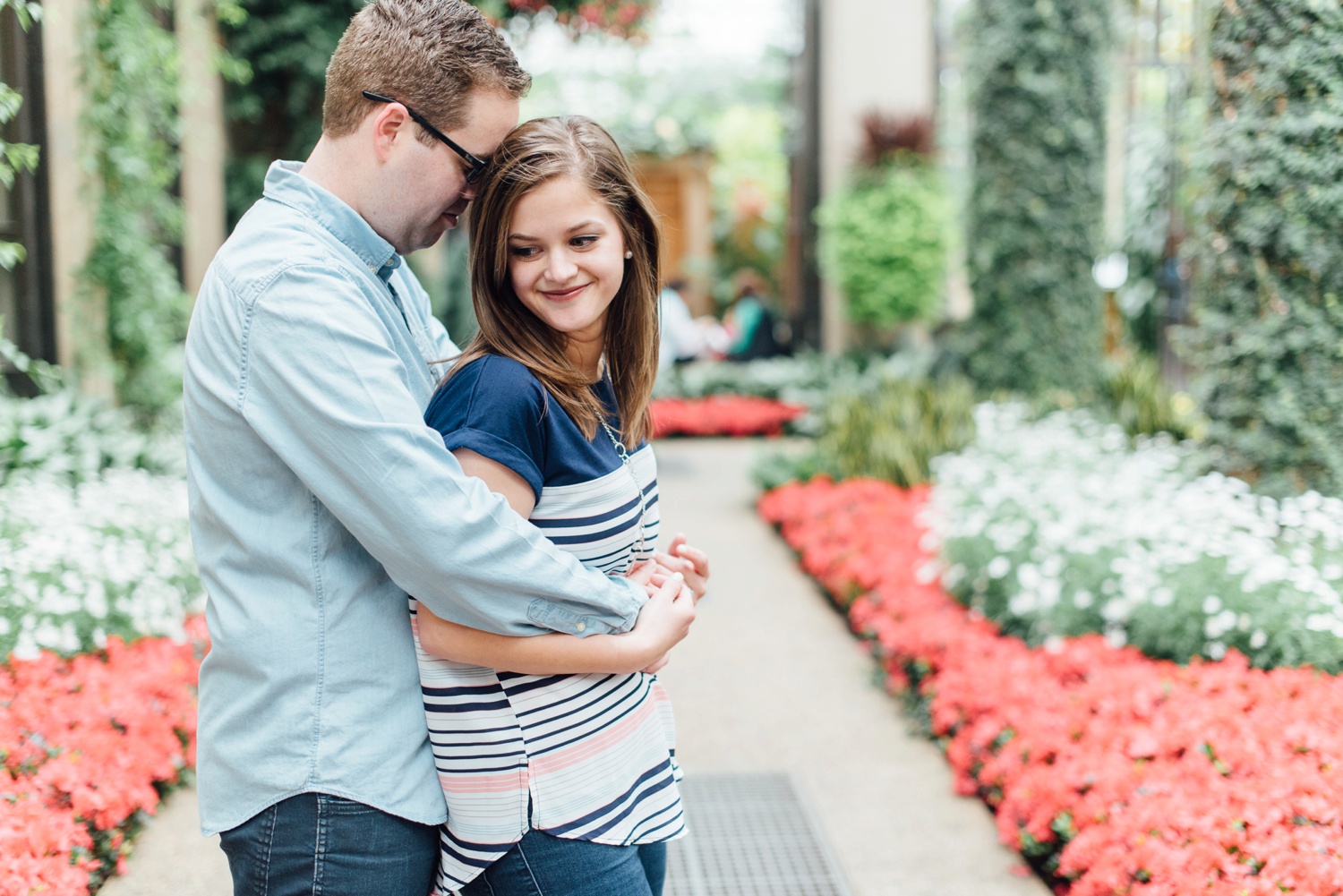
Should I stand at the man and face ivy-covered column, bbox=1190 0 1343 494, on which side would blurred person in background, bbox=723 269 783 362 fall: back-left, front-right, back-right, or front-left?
front-left

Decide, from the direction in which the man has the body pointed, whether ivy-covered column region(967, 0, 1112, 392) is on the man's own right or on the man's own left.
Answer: on the man's own left

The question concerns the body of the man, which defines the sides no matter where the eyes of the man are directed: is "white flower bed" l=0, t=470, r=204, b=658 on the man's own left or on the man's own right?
on the man's own left

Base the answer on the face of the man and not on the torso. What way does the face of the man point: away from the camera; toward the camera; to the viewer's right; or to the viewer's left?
to the viewer's right

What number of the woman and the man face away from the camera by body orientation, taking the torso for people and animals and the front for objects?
0

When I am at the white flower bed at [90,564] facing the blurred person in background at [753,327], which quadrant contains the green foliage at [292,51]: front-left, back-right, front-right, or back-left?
front-left

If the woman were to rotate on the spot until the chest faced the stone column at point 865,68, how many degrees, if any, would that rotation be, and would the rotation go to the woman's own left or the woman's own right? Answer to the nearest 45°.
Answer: approximately 135° to the woman's own left

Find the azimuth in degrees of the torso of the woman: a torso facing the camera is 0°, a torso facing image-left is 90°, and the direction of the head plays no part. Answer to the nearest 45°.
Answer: approximately 315°

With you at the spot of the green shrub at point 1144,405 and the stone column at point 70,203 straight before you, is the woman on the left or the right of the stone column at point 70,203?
left

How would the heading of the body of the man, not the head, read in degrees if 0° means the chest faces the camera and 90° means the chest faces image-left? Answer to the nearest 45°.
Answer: approximately 270°

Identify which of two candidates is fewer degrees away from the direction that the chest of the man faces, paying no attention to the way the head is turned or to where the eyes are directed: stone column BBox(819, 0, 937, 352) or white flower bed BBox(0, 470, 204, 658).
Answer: the stone column
